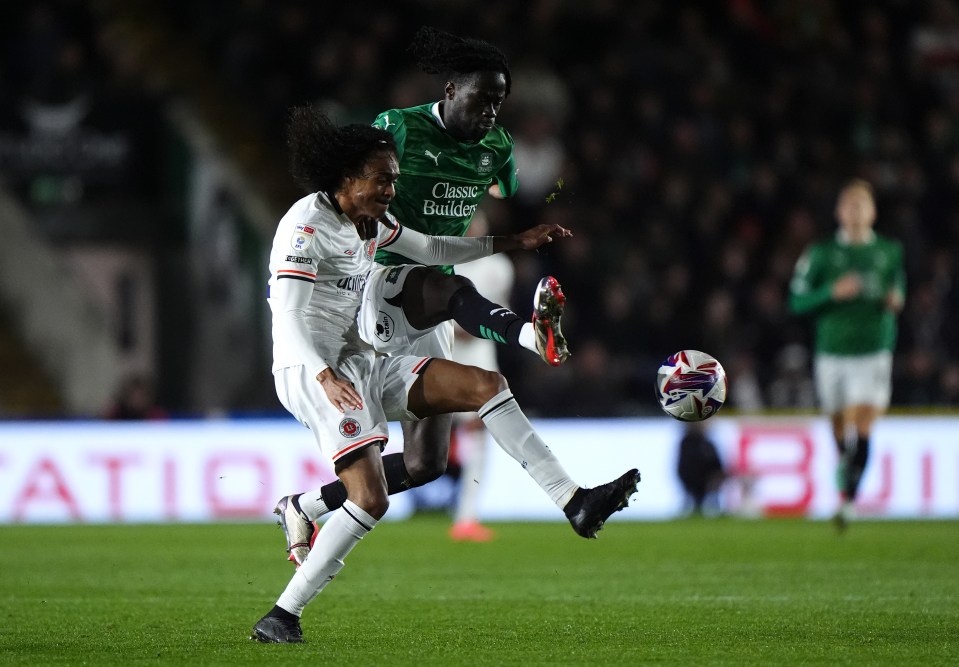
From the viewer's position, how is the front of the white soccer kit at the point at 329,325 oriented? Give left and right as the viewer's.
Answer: facing the viewer and to the right of the viewer

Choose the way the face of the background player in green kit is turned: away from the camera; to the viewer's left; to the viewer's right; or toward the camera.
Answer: toward the camera

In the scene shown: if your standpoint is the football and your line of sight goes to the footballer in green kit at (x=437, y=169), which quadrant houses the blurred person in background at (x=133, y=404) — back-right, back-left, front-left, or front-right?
front-right

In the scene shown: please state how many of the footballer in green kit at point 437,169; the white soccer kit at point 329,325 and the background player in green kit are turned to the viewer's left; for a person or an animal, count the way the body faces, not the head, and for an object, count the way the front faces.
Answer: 0

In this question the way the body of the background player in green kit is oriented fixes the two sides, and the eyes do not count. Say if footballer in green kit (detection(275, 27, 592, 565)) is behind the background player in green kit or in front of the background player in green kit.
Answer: in front

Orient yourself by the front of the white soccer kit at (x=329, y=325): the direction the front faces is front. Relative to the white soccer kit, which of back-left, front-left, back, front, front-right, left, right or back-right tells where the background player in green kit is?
left

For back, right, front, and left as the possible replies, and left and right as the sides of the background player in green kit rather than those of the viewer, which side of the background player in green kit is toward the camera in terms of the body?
front

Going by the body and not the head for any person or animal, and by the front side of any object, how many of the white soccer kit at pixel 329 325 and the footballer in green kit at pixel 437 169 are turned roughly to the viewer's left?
0

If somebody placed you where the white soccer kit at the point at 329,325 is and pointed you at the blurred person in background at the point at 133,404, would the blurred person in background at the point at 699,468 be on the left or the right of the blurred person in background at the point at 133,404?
right

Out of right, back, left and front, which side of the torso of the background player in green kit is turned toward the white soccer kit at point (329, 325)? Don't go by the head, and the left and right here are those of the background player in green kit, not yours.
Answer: front

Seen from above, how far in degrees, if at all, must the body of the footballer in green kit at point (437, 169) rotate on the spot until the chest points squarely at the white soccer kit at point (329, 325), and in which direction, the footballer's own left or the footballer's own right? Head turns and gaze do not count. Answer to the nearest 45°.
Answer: approximately 90° to the footballer's own right

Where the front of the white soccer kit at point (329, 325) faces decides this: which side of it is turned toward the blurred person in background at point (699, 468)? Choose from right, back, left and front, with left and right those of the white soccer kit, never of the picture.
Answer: left

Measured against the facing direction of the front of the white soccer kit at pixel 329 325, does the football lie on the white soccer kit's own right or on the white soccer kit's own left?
on the white soccer kit's own left

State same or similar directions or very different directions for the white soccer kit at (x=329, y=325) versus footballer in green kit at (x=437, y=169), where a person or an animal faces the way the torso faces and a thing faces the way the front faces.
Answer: same or similar directions
